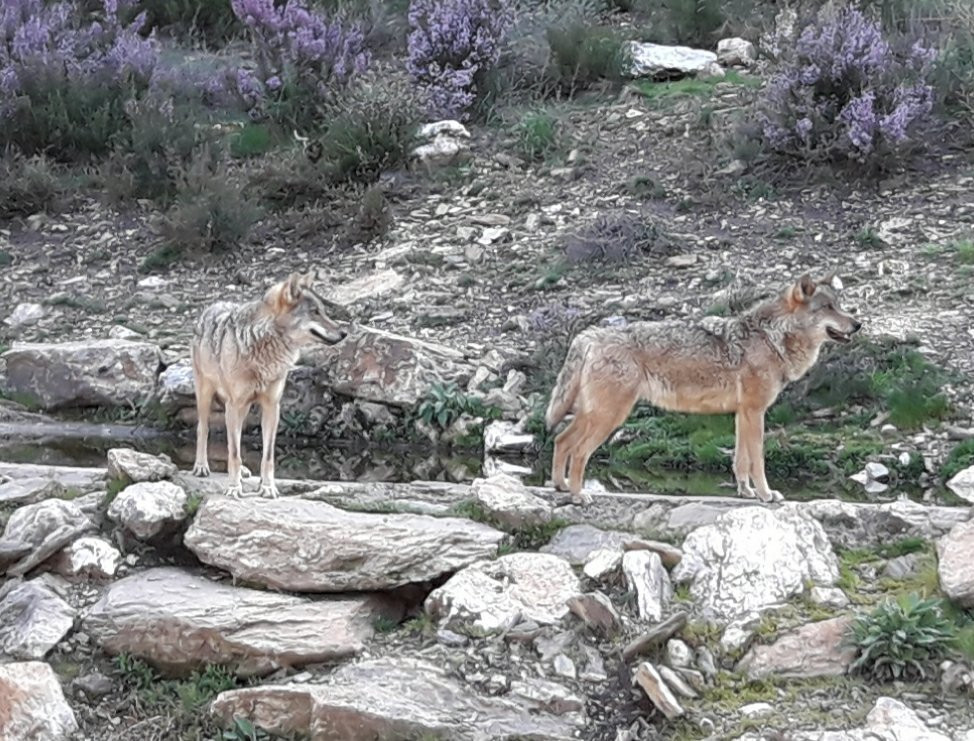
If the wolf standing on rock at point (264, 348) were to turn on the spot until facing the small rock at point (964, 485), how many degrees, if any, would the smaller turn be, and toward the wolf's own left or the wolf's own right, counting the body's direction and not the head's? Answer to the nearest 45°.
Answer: approximately 45° to the wolf's own left

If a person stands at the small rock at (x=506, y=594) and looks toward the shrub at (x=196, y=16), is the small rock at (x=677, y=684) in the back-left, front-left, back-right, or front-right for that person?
back-right

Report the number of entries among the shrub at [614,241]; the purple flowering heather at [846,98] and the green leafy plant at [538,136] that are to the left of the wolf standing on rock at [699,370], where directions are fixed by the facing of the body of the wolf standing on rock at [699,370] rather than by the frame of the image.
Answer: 3

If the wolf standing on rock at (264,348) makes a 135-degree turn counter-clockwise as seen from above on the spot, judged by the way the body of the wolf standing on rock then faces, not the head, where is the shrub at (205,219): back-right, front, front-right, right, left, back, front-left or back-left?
front

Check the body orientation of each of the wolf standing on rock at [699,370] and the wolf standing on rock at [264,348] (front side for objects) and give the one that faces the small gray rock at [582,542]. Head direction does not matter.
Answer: the wolf standing on rock at [264,348]

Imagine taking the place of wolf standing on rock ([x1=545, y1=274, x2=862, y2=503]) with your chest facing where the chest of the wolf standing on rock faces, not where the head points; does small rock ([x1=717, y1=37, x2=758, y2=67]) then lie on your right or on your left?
on your left

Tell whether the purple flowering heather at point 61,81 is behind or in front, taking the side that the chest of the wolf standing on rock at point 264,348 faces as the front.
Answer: behind

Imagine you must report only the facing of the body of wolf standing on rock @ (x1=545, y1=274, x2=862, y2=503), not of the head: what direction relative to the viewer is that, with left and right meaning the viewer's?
facing to the right of the viewer

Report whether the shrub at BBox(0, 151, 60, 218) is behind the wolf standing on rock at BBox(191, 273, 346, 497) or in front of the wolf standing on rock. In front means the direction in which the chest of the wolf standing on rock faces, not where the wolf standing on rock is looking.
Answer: behind

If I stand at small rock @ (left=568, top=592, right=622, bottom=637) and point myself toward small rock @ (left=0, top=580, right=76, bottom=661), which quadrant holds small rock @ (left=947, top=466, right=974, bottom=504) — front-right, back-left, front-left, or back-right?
back-right

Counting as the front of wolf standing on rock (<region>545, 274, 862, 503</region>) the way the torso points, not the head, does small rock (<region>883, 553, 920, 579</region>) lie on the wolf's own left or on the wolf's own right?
on the wolf's own right

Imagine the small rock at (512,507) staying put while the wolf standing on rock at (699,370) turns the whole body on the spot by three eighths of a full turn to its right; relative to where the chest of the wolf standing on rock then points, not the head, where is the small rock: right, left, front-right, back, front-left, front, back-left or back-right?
front

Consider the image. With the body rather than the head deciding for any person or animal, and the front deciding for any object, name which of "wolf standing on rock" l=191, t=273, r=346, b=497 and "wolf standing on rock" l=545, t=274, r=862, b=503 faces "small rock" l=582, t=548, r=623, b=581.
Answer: "wolf standing on rock" l=191, t=273, r=346, b=497
